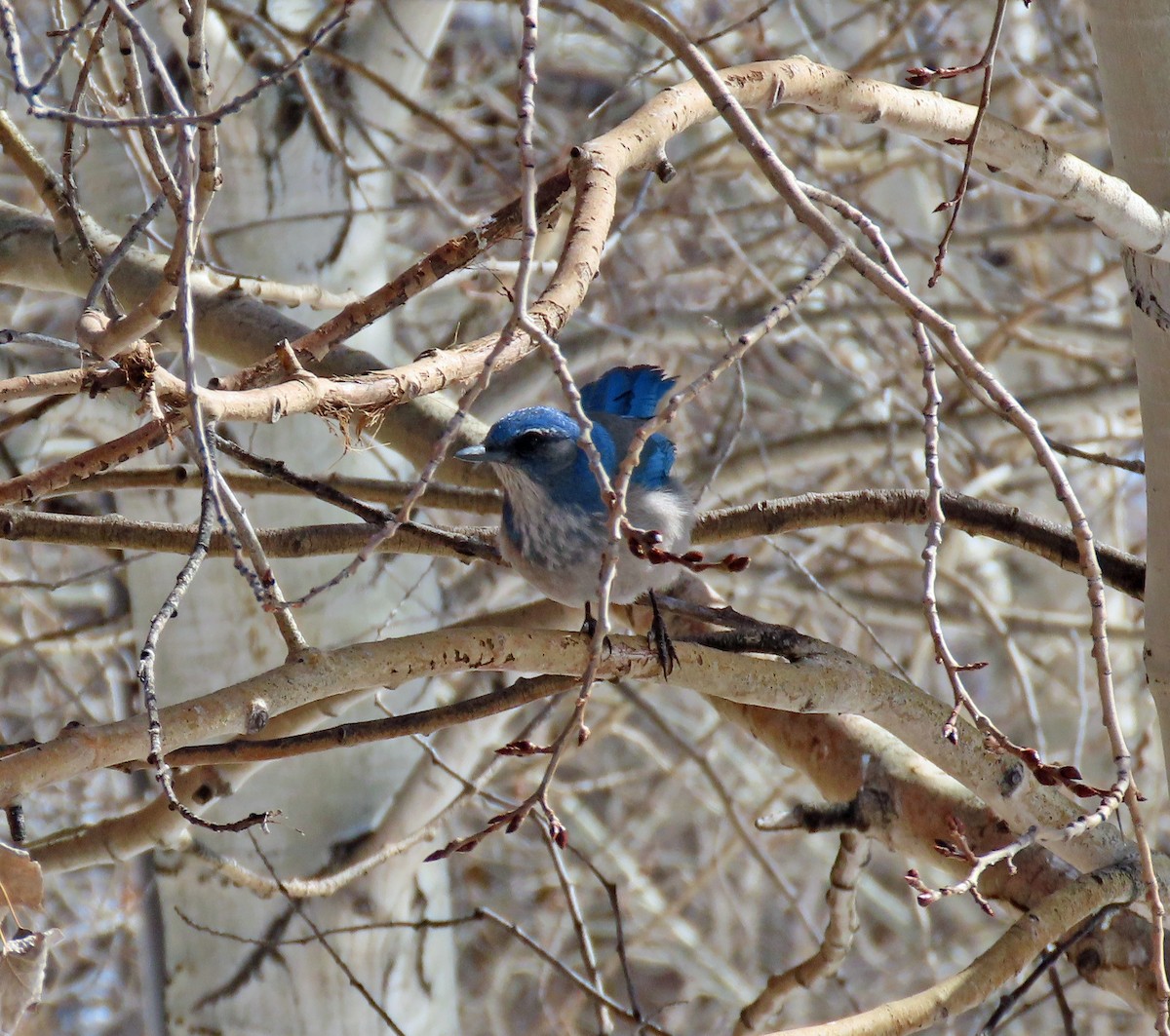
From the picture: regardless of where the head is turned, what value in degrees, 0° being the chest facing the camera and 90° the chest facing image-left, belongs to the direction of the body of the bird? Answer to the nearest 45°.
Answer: approximately 45°

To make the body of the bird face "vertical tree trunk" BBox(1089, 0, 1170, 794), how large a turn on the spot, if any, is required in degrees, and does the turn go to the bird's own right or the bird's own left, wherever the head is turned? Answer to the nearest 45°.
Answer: approximately 90° to the bird's own left
